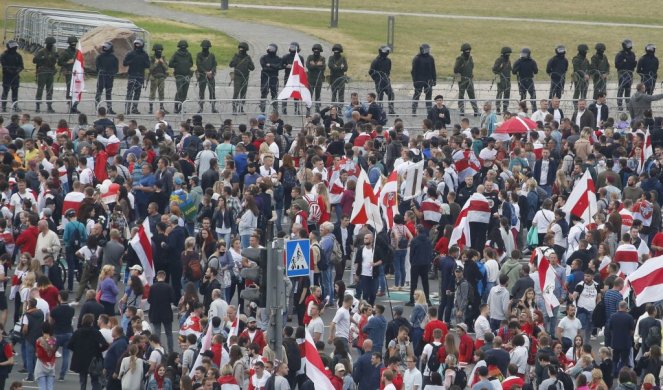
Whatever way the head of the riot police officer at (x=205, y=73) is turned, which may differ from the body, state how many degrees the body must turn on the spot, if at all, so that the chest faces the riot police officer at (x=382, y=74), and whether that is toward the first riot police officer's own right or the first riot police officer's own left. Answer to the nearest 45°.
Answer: approximately 90° to the first riot police officer's own left

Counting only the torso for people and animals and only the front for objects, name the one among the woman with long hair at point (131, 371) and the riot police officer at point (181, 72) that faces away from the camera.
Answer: the woman with long hair

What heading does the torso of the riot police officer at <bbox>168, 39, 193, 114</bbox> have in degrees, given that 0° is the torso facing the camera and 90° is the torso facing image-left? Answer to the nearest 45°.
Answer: approximately 0°

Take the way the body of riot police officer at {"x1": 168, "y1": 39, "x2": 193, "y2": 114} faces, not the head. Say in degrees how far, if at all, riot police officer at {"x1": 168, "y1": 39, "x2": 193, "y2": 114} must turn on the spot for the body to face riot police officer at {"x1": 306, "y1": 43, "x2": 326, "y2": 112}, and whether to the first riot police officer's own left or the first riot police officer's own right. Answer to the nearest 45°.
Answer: approximately 90° to the first riot police officer's own left

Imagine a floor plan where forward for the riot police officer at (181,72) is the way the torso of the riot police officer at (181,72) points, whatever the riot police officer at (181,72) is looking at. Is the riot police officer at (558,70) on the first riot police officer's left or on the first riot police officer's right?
on the first riot police officer's left

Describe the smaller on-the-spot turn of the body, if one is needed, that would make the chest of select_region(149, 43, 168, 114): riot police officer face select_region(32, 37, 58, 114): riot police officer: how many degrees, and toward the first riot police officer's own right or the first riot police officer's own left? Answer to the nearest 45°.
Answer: approximately 90° to the first riot police officer's own right

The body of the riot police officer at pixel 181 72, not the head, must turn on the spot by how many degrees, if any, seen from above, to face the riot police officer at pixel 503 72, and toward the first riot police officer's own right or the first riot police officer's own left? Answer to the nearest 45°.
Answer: approximately 90° to the first riot police officer's own left

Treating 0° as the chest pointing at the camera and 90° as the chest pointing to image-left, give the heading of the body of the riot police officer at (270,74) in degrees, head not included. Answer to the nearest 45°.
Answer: approximately 0°

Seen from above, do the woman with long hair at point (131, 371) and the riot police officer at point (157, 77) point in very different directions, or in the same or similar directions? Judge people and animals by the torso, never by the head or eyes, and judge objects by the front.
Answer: very different directions

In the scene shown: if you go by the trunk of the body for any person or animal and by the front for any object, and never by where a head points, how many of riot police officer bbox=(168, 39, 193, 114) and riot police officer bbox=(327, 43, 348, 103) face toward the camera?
2

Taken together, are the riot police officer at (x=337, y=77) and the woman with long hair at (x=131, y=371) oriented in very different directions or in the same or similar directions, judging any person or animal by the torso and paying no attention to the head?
very different directions
